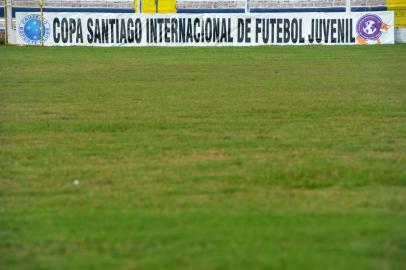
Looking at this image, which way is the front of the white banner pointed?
toward the camera
